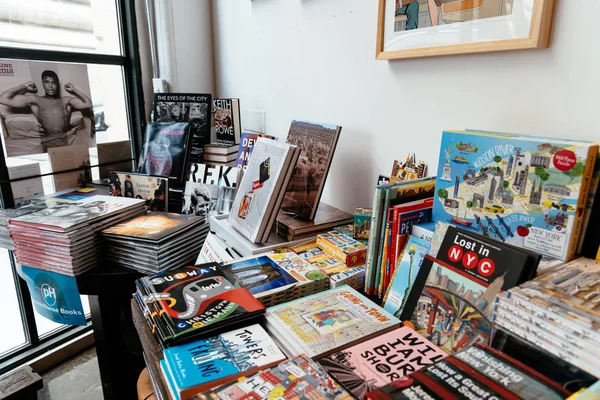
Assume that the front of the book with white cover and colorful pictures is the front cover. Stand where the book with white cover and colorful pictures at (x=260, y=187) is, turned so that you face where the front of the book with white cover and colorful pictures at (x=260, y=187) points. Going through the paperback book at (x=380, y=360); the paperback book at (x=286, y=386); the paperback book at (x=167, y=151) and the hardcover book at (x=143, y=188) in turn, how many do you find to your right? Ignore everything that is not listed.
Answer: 2

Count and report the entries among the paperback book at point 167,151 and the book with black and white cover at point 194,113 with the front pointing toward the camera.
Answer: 2

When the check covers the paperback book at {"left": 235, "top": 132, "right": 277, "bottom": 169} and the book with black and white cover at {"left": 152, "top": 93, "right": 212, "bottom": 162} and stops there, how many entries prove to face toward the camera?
2

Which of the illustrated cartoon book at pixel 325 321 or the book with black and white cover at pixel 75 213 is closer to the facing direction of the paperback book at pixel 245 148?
the illustrated cartoon book

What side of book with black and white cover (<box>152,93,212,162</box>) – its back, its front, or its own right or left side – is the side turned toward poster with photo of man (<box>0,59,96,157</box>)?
right

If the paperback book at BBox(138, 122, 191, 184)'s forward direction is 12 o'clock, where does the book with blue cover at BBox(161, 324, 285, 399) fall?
The book with blue cover is roughly at 12 o'clock from the paperback book.
